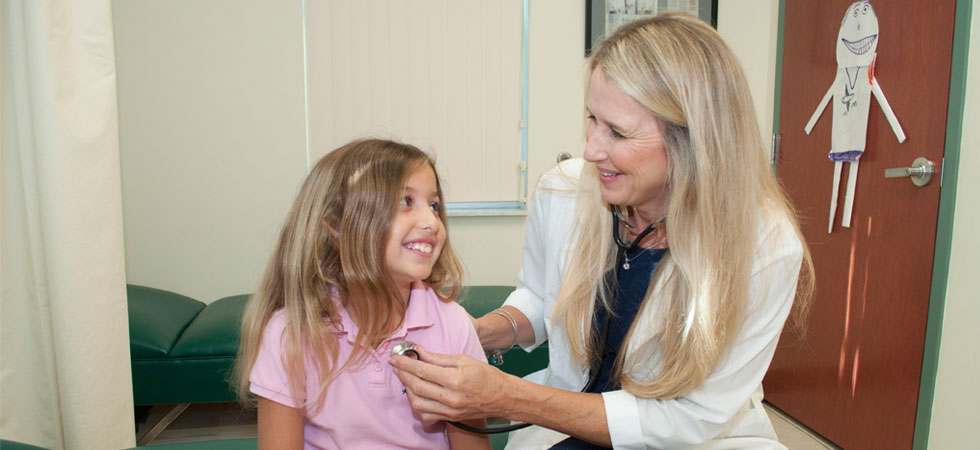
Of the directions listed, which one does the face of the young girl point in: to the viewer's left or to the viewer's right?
to the viewer's right

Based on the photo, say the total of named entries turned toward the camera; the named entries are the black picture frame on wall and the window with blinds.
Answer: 2

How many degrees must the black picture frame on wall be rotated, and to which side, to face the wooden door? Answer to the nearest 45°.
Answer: approximately 45° to its left

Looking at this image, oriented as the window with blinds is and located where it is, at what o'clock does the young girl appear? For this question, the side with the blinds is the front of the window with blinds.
The young girl is roughly at 12 o'clock from the window with blinds.

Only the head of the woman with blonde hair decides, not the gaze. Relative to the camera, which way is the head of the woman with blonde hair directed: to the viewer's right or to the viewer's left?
to the viewer's left

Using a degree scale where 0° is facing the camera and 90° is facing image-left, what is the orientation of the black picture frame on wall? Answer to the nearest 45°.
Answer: approximately 0°

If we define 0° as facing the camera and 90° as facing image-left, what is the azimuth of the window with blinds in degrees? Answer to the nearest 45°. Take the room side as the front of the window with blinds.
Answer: approximately 0°

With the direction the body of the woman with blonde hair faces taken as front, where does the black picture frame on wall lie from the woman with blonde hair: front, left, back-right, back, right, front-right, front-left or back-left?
back-right

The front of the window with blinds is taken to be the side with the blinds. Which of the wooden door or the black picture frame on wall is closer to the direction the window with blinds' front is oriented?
the wooden door

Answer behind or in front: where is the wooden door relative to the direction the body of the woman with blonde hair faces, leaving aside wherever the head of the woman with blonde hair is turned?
behind
